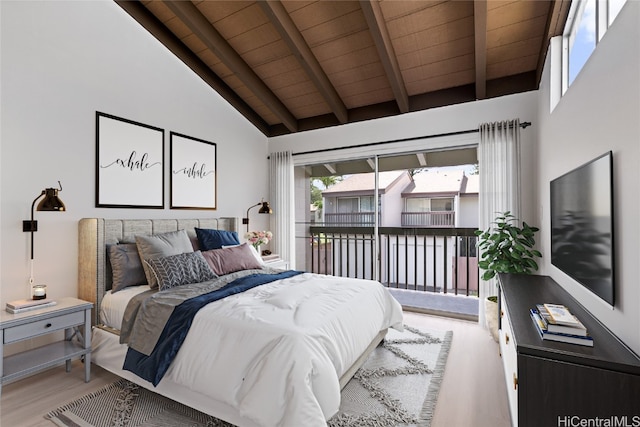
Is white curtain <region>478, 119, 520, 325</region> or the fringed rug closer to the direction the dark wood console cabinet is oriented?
the fringed rug

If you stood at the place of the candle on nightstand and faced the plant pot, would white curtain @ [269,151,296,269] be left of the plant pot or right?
left

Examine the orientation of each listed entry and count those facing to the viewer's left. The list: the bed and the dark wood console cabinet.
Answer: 1

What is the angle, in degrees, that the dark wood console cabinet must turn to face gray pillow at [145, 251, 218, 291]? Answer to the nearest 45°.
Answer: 0° — it already faces it

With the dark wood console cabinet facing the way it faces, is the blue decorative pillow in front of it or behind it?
in front

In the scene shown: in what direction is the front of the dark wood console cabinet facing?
to the viewer's left

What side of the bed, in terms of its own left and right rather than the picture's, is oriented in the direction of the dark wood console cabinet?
front

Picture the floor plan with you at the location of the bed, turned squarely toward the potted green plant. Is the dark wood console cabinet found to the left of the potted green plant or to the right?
right

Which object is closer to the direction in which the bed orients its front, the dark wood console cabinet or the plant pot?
the dark wood console cabinet

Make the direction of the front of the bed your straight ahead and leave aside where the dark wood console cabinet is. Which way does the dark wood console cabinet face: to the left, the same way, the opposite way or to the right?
the opposite way

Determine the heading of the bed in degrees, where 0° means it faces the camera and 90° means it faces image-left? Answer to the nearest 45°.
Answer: approximately 315°
